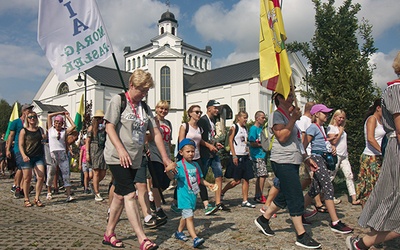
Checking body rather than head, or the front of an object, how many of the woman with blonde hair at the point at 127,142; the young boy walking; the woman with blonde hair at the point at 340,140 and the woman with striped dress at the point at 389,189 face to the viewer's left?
0

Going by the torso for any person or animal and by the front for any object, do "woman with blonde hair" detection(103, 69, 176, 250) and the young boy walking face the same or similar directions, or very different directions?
same or similar directions

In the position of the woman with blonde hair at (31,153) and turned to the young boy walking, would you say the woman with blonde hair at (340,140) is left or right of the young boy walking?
left

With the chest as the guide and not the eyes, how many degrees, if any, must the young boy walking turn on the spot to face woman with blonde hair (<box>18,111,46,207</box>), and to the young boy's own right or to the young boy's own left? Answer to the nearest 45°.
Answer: approximately 180°

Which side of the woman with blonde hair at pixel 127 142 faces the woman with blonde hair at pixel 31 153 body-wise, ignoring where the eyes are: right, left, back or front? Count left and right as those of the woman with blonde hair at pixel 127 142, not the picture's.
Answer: back

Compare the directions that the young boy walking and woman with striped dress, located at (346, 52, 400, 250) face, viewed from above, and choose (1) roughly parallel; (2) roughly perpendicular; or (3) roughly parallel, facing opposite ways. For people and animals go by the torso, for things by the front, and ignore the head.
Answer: roughly parallel

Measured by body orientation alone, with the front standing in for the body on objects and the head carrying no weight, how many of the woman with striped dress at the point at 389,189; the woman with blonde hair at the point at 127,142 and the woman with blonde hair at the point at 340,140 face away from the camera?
0

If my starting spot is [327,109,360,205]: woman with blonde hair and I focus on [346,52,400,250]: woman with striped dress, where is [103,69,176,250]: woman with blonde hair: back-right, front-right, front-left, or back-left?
front-right

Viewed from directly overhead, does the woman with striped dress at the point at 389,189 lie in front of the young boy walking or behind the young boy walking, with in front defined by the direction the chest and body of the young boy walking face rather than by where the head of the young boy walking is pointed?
in front

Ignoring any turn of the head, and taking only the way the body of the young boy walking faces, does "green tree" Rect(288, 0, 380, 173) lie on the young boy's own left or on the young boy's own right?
on the young boy's own left

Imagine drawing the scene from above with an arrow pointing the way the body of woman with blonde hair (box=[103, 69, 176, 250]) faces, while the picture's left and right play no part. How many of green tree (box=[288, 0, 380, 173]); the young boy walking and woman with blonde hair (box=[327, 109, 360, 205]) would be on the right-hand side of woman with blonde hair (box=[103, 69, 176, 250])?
0

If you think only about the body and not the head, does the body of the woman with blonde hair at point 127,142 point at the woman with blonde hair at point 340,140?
no

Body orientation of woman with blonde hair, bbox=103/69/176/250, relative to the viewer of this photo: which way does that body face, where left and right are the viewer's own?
facing the viewer and to the right of the viewer
